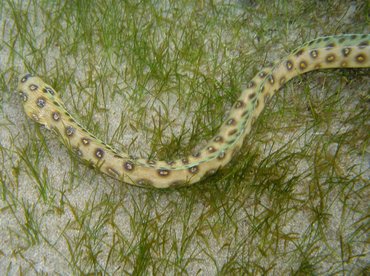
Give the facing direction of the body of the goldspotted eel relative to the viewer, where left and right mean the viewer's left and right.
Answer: facing to the left of the viewer
